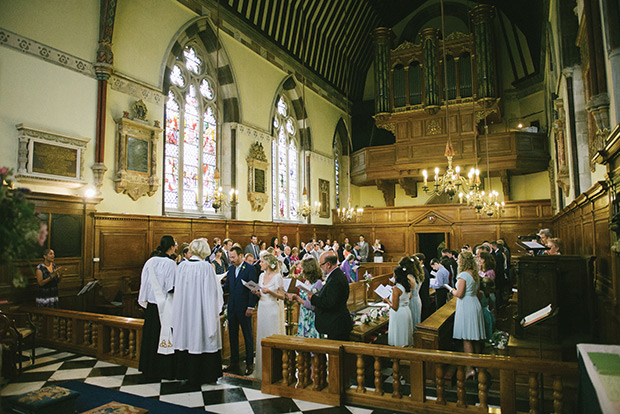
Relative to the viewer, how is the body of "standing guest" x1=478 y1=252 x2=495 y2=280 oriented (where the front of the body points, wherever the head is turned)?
to the viewer's left

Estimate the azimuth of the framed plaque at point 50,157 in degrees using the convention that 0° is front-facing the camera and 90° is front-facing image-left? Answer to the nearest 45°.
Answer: approximately 315°

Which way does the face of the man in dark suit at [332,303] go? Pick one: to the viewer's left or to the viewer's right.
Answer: to the viewer's left

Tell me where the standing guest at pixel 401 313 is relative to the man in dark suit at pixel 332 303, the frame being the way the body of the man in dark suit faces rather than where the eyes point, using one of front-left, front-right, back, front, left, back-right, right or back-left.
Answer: back-right

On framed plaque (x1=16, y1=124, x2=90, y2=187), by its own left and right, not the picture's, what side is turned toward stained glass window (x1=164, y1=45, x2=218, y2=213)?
left

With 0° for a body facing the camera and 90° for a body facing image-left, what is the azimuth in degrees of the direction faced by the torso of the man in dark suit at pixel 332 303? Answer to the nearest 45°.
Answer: approximately 90°

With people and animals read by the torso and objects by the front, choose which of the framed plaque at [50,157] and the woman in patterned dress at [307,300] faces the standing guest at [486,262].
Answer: the framed plaque

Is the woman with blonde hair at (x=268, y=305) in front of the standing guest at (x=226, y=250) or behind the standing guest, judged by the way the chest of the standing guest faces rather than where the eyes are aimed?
in front

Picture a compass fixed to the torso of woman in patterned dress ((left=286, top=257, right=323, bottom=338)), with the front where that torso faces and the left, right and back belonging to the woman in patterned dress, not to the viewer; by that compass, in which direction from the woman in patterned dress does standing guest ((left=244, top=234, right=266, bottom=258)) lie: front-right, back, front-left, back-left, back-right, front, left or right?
right

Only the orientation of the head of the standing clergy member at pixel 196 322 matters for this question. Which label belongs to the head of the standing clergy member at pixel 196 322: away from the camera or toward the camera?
away from the camera

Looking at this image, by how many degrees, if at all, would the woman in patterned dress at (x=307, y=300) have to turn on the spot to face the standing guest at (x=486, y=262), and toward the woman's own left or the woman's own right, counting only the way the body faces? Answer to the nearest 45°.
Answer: approximately 135° to the woman's own right

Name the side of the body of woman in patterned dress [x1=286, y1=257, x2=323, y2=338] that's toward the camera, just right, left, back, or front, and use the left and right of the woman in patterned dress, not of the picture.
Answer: left

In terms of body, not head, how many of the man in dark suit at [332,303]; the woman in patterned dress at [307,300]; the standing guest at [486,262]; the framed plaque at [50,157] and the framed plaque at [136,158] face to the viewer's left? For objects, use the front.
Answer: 3

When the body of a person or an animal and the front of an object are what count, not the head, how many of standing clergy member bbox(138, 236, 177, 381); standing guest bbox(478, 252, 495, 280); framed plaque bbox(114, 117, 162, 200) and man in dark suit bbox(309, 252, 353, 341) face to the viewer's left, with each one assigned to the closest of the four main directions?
2

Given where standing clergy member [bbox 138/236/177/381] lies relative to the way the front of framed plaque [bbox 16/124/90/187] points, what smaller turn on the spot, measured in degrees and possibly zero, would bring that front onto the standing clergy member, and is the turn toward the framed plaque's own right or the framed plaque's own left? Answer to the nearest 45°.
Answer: approximately 45° to the framed plaque's own right
